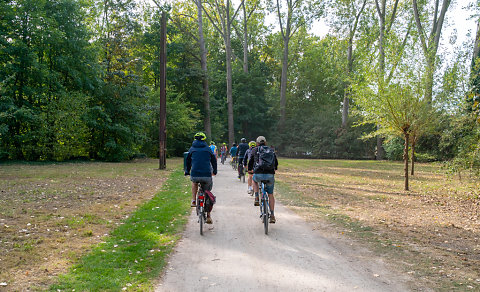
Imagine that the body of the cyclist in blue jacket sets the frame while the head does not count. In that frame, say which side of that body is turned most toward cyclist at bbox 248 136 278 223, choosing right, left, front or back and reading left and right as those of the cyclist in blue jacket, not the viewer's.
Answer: right

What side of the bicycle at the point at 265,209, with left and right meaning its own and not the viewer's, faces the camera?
back

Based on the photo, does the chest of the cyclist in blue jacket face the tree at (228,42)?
yes

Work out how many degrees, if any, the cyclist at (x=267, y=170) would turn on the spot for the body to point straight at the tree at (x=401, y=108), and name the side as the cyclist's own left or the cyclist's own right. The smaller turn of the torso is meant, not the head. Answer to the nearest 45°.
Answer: approximately 45° to the cyclist's own right

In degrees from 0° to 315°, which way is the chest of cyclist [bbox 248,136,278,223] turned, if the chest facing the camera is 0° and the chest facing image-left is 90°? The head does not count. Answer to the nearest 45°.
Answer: approximately 180°

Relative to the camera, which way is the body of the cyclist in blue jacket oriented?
away from the camera

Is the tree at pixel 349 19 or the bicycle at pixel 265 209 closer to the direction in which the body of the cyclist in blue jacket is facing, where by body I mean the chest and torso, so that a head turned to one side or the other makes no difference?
the tree

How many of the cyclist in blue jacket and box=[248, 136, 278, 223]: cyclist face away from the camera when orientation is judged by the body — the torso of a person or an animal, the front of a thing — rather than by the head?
2
